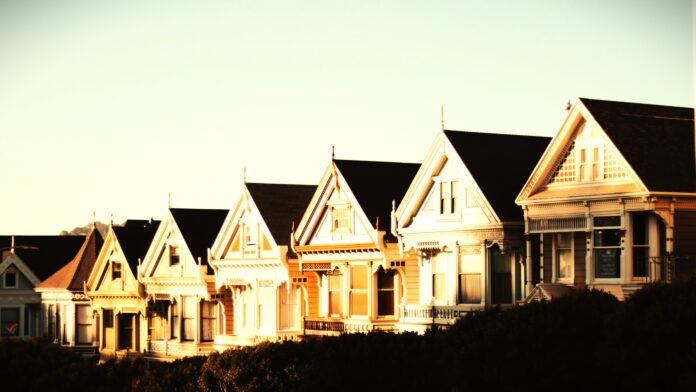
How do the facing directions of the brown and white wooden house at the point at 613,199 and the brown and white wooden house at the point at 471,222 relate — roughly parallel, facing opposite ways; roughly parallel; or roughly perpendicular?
roughly parallel

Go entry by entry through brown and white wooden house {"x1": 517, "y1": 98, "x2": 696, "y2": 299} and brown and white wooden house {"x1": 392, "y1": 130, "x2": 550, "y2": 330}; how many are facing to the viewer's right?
0

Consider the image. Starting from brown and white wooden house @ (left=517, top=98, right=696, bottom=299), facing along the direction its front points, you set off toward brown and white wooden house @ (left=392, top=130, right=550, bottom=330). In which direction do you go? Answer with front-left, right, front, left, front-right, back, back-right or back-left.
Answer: right

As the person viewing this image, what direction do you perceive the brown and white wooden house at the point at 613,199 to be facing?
facing the viewer and to the left of the viewer

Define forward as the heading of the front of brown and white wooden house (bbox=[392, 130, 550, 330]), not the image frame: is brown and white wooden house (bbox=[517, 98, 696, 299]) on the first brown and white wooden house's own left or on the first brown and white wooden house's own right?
on the first brown and white wooden house's own left
